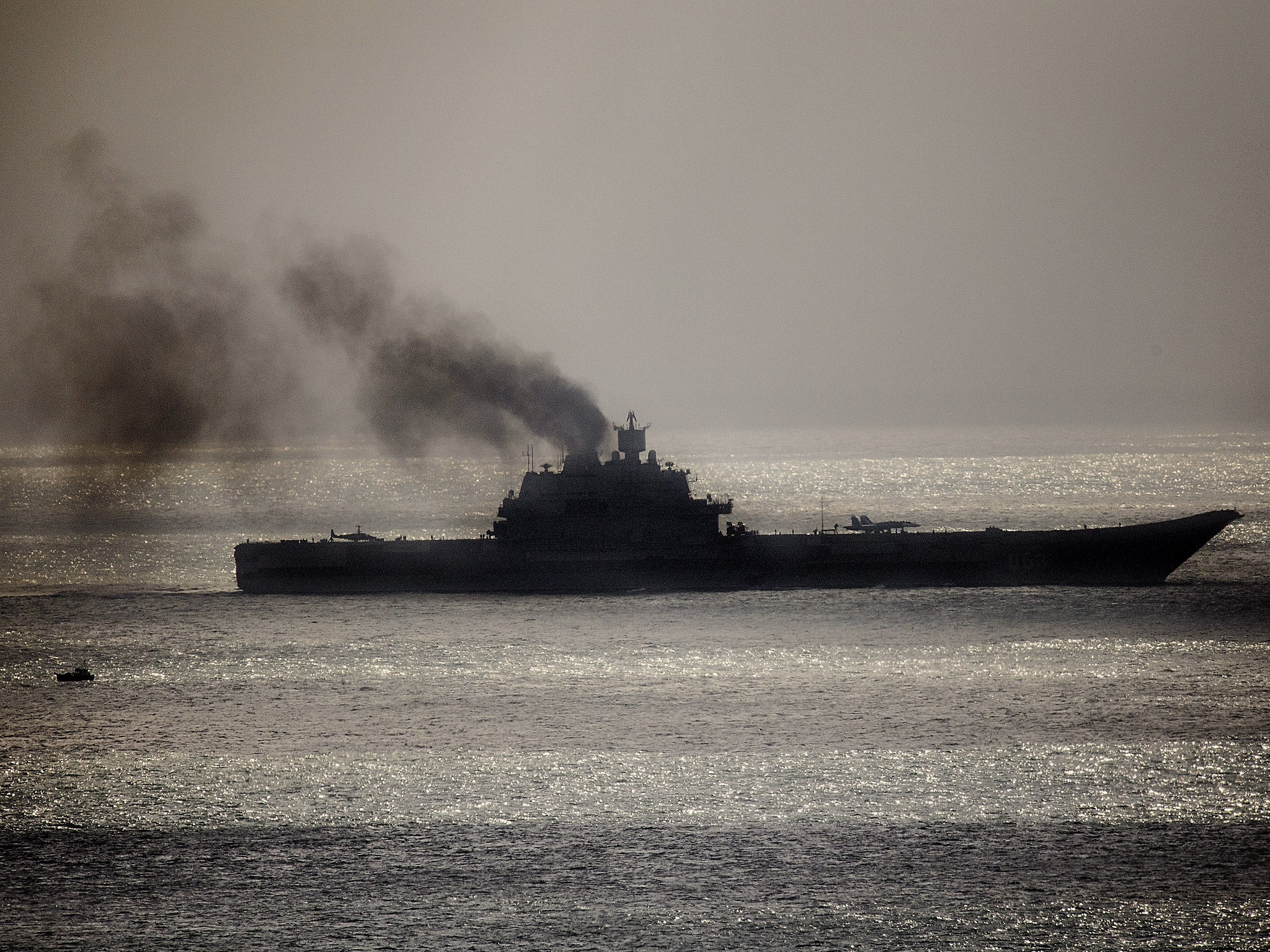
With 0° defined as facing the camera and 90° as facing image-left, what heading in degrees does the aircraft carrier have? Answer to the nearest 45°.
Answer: approximately 270°
